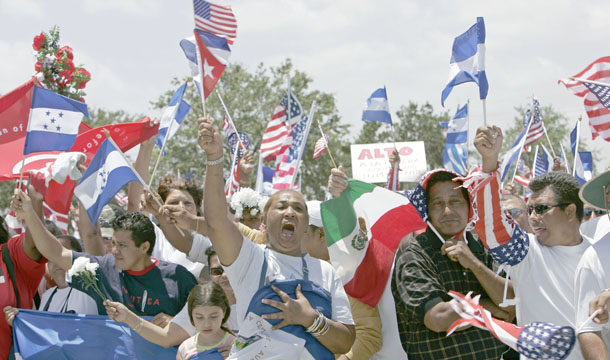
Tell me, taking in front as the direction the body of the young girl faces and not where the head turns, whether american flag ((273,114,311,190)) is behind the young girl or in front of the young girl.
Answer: behind

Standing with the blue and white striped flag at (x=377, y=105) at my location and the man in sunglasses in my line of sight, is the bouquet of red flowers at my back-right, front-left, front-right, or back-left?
front-right

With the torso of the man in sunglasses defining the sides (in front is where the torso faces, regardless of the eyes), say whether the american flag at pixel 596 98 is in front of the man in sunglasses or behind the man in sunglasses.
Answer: behind

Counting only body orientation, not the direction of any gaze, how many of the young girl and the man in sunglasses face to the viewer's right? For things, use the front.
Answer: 0

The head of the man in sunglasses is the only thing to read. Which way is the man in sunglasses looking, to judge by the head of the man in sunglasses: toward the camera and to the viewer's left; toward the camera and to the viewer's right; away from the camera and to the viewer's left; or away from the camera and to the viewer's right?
toward the camera and to the viewer's left

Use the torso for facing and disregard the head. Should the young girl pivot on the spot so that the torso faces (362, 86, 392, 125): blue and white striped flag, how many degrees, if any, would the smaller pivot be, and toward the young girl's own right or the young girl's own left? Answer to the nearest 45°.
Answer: approximately 135° to the young girl's own left

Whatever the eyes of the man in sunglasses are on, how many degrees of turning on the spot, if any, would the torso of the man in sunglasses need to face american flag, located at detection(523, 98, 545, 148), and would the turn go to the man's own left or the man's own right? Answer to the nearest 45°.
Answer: approximately 135° to the man's own right

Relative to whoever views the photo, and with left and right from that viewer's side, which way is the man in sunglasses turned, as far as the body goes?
facing the viewer and to the left of the viewer

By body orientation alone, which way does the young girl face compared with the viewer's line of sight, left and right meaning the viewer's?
facing the viewer

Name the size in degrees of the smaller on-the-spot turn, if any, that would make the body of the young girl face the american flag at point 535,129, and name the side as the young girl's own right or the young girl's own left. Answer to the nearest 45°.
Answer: approximately 135° to the young girl's own left
